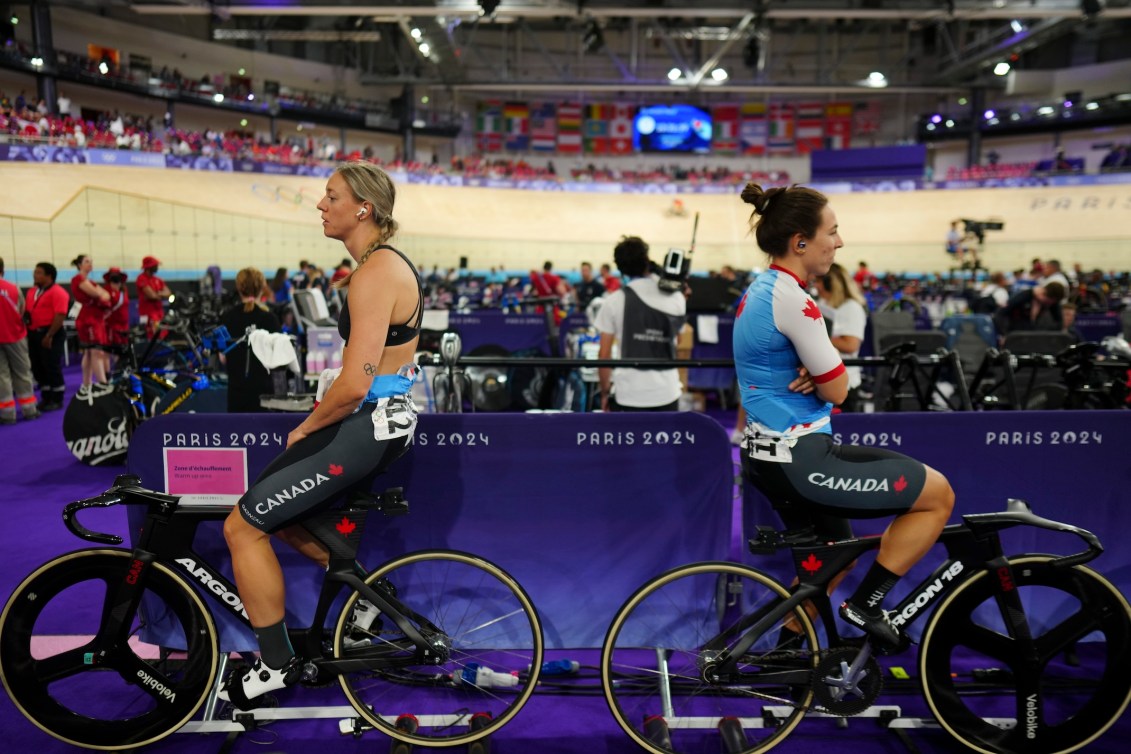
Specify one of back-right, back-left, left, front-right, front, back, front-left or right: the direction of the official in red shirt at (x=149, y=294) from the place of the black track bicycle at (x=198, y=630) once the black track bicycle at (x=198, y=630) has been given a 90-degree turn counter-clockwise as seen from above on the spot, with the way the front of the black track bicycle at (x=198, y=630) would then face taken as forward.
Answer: back

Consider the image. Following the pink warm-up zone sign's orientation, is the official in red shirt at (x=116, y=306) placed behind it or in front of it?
behind

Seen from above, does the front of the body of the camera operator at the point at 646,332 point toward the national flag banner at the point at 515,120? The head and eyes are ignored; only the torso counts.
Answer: yes

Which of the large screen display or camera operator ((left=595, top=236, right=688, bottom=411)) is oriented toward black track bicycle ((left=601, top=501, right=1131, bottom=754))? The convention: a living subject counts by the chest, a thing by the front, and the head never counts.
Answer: the large screen display

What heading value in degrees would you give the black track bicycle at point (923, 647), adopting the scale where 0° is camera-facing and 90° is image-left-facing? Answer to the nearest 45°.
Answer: approximately 270°

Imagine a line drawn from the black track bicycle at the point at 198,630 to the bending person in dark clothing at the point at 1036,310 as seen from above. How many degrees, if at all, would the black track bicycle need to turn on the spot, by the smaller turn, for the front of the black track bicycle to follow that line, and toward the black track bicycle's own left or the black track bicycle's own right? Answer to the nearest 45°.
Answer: approximately 135° to the black track bicycle's own right

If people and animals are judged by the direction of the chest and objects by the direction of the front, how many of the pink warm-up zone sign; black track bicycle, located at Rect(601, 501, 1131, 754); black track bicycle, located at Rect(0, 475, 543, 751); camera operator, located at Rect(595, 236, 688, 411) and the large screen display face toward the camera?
2

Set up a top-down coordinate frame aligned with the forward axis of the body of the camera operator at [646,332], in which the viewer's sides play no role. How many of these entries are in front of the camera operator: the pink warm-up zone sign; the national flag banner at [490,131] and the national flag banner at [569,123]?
2

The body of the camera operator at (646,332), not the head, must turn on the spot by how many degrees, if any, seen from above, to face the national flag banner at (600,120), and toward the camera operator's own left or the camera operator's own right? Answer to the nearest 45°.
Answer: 0° — they already face it

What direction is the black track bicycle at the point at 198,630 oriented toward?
to the viewer's left

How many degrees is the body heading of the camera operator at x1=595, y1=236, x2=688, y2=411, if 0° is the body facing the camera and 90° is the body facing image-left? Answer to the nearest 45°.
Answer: approximately 180°
